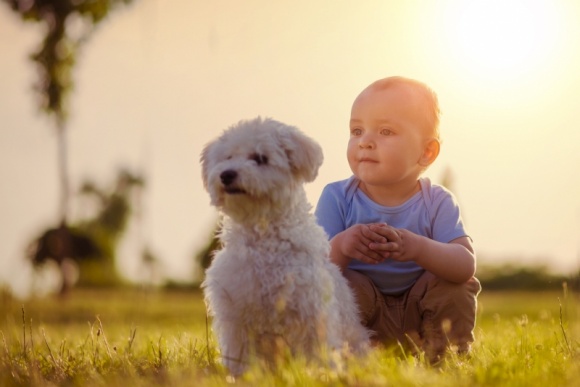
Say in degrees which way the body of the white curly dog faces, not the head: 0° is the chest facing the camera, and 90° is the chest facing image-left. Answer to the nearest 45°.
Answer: approximately 45°

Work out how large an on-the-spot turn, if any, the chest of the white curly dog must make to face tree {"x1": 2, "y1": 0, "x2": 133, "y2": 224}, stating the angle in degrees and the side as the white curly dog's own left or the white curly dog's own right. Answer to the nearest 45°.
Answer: approximately 135° to the white curly dog's own right
